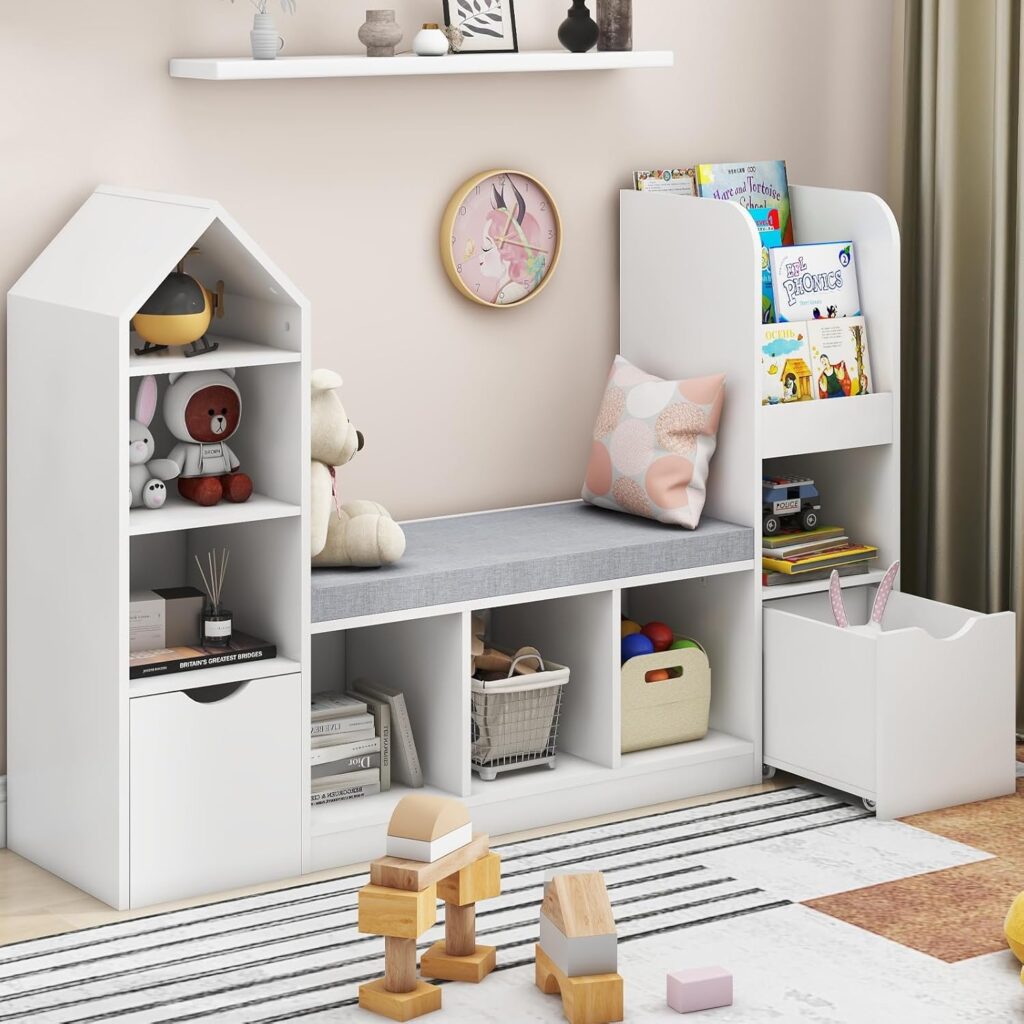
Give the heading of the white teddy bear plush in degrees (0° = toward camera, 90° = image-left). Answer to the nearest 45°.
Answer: approximately 270°

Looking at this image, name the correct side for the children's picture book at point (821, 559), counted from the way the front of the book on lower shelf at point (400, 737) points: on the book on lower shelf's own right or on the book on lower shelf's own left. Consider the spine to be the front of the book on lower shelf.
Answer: on the book on lower shelf's own left

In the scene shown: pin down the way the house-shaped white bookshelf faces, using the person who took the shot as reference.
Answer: facing the viewer and to the right of the viewer

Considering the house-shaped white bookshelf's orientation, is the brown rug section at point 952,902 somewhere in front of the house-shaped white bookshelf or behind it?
in front

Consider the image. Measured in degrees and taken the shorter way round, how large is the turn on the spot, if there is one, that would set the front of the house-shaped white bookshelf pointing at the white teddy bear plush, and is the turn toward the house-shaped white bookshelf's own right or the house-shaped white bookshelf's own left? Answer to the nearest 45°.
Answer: approximately 45° to the house-shaped white bookshelf's own left

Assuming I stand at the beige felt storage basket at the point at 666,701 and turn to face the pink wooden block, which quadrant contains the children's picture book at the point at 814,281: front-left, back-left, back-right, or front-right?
back-left

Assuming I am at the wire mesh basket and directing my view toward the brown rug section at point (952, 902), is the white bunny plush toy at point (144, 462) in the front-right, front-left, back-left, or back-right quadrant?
back-right

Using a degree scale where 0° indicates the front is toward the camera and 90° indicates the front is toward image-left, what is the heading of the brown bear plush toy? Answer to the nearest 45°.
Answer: approximately 315°
